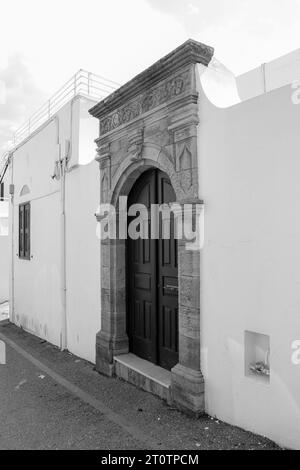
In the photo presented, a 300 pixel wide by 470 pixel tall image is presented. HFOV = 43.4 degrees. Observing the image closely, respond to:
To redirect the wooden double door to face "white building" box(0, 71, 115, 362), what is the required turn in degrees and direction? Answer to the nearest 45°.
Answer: approximately 90° to its right

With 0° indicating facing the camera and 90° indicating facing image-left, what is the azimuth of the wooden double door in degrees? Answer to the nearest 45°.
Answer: approximately 45°
